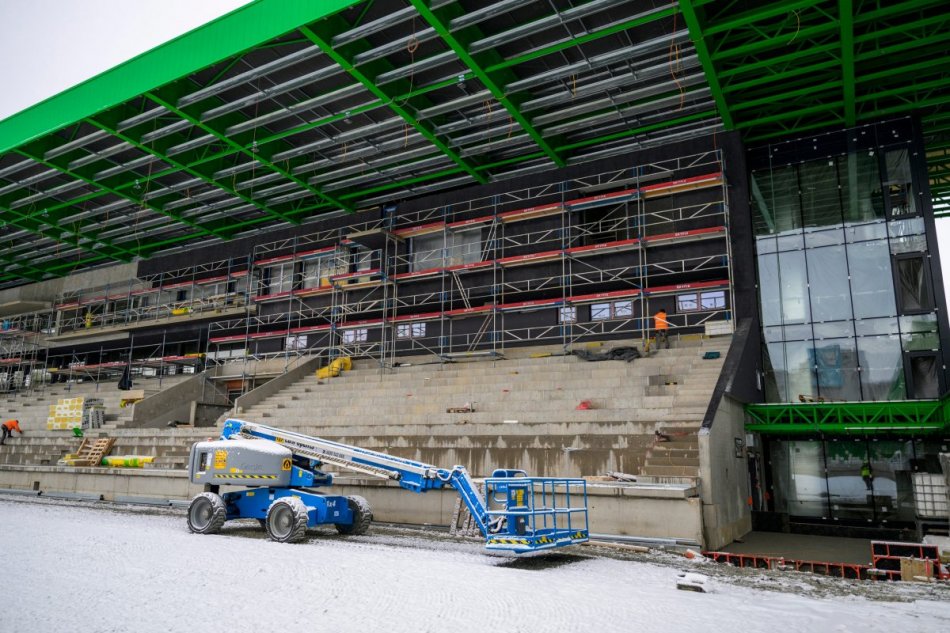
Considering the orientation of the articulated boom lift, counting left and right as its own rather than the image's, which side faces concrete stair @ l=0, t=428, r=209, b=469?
back

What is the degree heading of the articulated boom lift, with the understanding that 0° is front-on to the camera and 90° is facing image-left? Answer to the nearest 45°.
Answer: approximately 315°

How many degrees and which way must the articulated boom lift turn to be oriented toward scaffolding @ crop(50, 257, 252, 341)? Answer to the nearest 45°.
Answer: approximately 180°

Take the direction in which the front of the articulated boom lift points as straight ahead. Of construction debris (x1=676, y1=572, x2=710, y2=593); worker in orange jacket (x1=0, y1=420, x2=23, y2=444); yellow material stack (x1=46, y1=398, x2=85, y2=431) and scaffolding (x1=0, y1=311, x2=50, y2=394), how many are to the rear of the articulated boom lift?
3

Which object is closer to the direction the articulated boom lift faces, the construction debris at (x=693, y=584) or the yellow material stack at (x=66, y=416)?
the construction debris

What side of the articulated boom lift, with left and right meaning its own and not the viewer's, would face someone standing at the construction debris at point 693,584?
front

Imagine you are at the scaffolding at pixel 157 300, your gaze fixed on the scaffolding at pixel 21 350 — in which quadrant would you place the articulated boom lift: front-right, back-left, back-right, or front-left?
back-left

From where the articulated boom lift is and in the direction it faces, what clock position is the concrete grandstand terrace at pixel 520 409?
The concrete grandstand terrace is roughly at 9 o'clock from the articulated boom lift.

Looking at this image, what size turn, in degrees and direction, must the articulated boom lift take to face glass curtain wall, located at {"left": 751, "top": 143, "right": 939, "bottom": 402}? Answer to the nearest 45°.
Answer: approximately 45° to its left

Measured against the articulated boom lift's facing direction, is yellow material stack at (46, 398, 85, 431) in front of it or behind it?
behind

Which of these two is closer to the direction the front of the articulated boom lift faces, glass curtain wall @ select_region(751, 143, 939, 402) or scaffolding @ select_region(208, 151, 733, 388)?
the glass curtain wall

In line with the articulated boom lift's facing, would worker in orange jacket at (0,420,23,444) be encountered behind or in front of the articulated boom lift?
behind

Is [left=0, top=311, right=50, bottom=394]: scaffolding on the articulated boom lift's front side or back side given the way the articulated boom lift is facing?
on the back side

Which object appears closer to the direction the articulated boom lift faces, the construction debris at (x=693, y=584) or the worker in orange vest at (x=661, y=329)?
the construction debris

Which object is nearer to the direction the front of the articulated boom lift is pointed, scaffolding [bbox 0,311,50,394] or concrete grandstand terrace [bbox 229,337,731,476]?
the concrete grandstand terrace

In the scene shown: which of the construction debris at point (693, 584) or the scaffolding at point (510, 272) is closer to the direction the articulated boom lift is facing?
the construction debris
